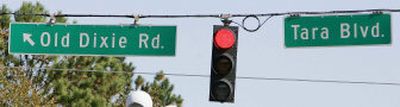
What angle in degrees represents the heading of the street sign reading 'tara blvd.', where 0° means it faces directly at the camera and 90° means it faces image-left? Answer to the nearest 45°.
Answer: approximately 0°

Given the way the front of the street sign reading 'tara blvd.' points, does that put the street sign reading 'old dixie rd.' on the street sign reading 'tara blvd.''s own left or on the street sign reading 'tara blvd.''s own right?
on the street sign reading 'tara blvd.''s own right

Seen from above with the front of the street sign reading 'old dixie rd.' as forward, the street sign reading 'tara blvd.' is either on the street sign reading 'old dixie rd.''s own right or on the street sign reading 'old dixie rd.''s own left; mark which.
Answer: on the street sign reading 'old dixie rd.''s own left

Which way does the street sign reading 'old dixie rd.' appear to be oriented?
toward the camera

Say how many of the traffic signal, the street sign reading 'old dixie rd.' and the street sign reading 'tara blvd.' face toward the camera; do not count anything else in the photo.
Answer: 3

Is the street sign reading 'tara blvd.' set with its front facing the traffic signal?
no

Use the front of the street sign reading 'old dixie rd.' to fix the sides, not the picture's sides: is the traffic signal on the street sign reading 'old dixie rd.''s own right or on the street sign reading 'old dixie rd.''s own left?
on the street sign reading 'old dixie rd.''s own left

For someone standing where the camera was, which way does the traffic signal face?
facing the viewer

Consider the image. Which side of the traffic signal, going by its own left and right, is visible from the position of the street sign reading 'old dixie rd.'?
right

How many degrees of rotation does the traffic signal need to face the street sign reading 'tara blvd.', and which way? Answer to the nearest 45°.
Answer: approximately 90° to its left

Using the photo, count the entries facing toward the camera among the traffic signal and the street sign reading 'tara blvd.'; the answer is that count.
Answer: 2
